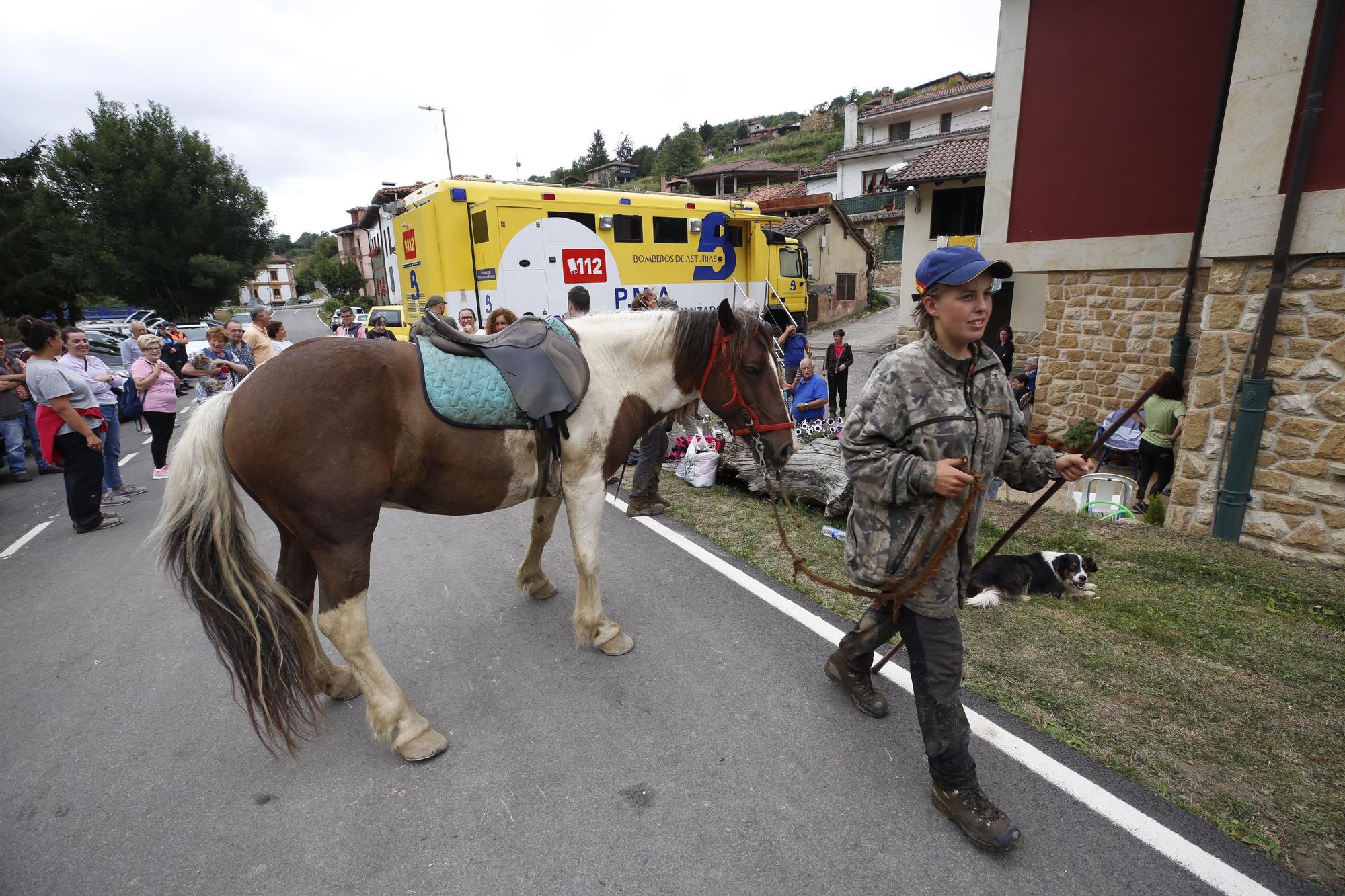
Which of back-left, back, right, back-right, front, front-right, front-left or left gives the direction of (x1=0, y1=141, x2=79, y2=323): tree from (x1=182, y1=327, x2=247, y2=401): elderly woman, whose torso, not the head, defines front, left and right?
back

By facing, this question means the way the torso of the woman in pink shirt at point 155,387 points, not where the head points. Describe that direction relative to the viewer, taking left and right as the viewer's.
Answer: facing the viewer and to the right of the viewer

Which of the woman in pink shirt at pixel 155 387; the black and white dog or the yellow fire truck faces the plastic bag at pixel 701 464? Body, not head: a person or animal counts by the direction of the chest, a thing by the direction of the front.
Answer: the woman in pink shirt

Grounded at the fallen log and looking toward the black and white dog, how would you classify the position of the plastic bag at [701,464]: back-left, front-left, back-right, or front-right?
back-right

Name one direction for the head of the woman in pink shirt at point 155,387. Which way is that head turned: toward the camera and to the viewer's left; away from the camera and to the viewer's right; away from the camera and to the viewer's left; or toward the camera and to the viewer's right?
toward the camera and to the viewer's right

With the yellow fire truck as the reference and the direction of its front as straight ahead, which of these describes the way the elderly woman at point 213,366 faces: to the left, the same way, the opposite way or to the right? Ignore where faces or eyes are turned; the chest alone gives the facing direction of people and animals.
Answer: to the right

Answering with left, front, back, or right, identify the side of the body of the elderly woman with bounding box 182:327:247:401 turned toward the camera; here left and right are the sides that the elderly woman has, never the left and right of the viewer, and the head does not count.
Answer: front

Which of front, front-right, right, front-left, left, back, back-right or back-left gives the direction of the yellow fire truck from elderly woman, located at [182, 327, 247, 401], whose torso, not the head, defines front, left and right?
left

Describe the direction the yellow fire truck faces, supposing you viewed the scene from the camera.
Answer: facing away from the viewer and to the right of the viewer

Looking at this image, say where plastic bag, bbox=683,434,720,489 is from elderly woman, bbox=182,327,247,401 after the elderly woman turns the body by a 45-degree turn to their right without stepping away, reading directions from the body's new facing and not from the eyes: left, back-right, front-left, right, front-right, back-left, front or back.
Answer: left

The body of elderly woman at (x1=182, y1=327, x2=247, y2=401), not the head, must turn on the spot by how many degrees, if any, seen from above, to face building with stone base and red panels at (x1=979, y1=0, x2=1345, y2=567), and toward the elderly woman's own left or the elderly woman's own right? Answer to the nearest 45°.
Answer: approximately 45° to the elderly woman's own left

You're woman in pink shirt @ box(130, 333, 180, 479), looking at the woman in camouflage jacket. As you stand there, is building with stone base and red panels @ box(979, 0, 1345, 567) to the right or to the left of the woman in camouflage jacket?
left

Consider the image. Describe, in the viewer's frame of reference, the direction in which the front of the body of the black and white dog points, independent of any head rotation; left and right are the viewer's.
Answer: facing to the right of the viewer
